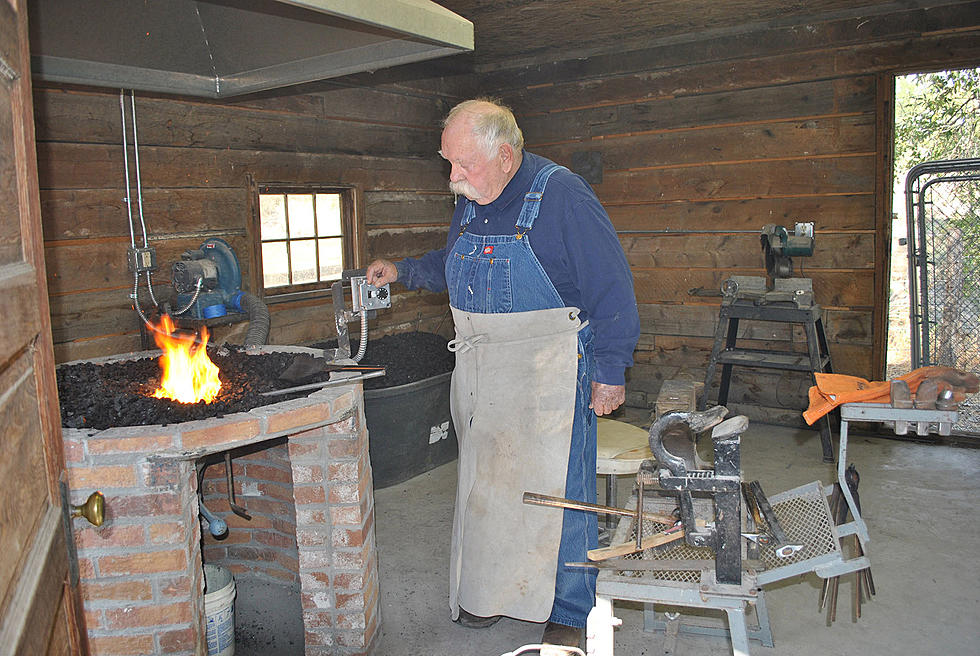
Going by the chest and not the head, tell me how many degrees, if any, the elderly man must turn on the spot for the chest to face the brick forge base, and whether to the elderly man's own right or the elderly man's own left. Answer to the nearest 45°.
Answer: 0° — they already face it

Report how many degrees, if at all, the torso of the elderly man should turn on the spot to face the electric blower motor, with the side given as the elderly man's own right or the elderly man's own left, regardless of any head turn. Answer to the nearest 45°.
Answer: approximately 90° to the elderly man's own right

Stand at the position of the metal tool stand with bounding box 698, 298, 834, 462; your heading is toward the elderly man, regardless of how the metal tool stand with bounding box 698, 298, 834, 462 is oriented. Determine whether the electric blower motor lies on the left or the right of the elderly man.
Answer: right

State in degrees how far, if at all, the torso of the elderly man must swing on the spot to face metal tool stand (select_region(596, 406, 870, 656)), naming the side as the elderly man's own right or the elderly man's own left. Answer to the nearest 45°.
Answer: approximately 90° to the elderly man's own left

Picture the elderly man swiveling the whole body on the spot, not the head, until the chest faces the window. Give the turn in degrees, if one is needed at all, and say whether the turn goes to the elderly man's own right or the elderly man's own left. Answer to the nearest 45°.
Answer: approximately 90° to the elderly man's own right

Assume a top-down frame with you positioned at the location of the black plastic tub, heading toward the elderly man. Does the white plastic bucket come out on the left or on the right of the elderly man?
right

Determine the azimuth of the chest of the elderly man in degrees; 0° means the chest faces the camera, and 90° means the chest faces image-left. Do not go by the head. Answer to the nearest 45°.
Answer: approximately 45°

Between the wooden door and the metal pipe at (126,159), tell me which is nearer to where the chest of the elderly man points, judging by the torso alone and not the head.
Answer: the wooden door
